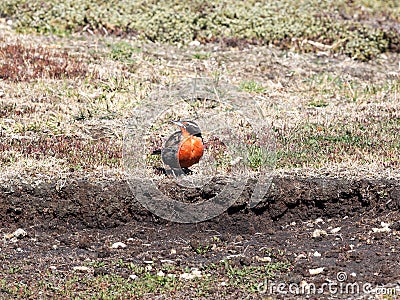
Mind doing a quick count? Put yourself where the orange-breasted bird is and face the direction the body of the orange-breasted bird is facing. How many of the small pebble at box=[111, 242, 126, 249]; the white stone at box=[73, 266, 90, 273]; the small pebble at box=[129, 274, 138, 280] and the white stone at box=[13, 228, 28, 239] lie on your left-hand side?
0

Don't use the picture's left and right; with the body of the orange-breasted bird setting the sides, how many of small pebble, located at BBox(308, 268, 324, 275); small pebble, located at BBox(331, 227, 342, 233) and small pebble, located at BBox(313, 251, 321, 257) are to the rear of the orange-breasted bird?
0

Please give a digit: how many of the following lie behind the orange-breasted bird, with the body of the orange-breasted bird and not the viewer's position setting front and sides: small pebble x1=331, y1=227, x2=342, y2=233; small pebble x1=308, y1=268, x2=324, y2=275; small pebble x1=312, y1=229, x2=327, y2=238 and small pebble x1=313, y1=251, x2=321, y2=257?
0

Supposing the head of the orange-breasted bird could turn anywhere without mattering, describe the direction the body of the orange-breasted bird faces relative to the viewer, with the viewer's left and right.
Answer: facing the viewer and to the right of the viewer

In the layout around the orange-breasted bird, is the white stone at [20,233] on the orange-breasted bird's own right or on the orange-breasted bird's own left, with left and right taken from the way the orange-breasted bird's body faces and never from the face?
on the orange-breasted bird's own right

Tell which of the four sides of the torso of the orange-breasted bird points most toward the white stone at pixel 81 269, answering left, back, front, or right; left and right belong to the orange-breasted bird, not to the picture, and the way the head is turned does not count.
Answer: right

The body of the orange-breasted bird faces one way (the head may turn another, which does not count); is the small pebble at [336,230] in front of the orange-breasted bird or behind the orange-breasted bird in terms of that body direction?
in front

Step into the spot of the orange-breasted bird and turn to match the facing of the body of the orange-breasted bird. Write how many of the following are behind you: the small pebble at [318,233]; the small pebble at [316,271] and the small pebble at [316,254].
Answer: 0

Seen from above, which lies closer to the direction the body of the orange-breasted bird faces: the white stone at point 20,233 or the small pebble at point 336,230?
the small pebble

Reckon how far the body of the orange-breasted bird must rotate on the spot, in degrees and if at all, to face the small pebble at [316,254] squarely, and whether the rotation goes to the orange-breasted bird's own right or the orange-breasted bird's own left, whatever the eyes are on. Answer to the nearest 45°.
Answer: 0° — it already faces it

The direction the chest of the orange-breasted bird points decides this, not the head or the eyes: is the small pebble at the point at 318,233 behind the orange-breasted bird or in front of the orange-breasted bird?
in front

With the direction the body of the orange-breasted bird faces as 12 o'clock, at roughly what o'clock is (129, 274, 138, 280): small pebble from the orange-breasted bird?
The small pebble is roughly at 2 o'clock from the orange-breasted bird.

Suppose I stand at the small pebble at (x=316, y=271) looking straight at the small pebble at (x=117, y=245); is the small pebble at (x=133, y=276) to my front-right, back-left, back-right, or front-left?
front-left

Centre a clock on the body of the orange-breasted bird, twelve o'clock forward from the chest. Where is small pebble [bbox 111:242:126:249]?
The small pebble is roughly at 3 o'clock from the orange-breasted bird.

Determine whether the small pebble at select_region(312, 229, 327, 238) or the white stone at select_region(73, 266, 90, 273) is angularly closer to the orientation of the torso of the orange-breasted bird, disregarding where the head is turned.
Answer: the small pebble
